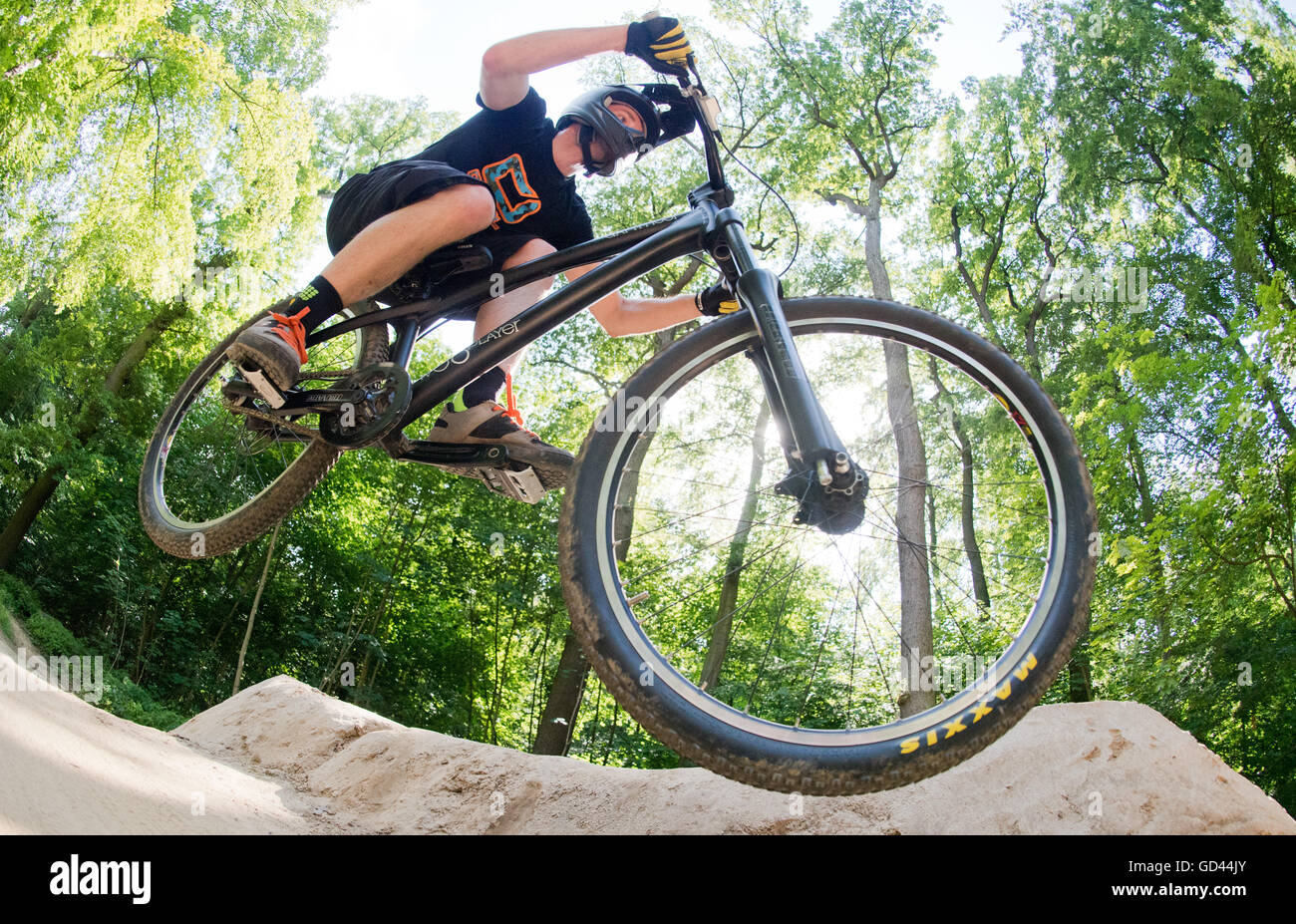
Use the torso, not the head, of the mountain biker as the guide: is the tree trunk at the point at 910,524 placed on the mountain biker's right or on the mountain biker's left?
on the mountain biker's left

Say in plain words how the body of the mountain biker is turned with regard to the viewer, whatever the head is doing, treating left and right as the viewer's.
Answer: facing the viewer and to the right of the viewer

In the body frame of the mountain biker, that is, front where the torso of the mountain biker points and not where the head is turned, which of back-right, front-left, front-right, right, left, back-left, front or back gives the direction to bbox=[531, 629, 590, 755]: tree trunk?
back-left
